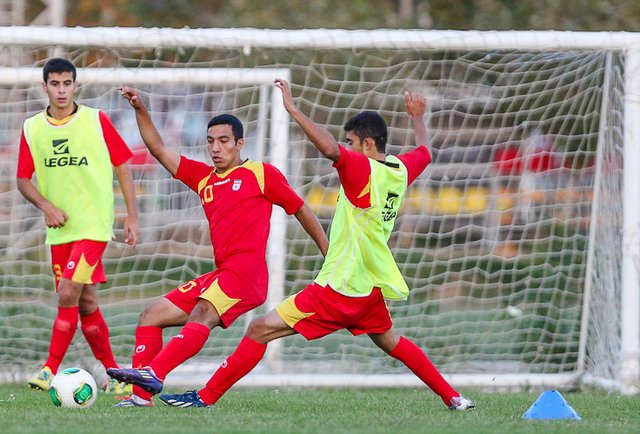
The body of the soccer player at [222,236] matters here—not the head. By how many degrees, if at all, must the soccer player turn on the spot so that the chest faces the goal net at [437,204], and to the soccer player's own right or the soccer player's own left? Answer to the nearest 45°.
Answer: approximately 180°

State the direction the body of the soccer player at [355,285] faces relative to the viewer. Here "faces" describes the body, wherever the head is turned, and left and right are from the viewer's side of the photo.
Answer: facing away from the viewer and to the left of the viewer

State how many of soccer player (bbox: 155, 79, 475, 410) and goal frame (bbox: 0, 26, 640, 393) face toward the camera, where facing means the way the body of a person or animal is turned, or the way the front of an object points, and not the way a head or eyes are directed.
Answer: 1

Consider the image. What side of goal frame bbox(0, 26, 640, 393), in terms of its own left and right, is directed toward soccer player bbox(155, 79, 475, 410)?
front

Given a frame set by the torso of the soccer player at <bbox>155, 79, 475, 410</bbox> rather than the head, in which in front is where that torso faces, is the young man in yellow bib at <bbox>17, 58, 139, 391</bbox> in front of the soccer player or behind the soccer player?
in front

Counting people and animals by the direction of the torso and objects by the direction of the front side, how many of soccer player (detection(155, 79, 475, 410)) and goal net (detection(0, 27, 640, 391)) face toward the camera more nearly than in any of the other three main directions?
1

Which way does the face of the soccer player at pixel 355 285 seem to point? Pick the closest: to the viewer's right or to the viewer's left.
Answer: to the viewer's left

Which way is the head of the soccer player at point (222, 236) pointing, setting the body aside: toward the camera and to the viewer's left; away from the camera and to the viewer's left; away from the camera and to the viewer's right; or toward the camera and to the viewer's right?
toward the camera and to the viewer's left

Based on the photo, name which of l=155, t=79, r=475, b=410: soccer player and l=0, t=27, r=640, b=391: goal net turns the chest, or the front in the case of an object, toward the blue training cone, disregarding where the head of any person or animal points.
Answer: the goal net

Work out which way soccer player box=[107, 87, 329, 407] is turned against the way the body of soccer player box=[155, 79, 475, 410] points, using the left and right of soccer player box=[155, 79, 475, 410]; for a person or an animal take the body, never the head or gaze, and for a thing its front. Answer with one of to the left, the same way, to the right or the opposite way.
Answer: to the left

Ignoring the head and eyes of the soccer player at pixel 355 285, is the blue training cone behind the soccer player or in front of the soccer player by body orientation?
behind

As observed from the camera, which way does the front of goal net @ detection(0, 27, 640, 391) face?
facing the viewer

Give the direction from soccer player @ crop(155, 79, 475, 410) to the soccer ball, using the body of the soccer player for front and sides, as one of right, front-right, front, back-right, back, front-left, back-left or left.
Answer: front-left
